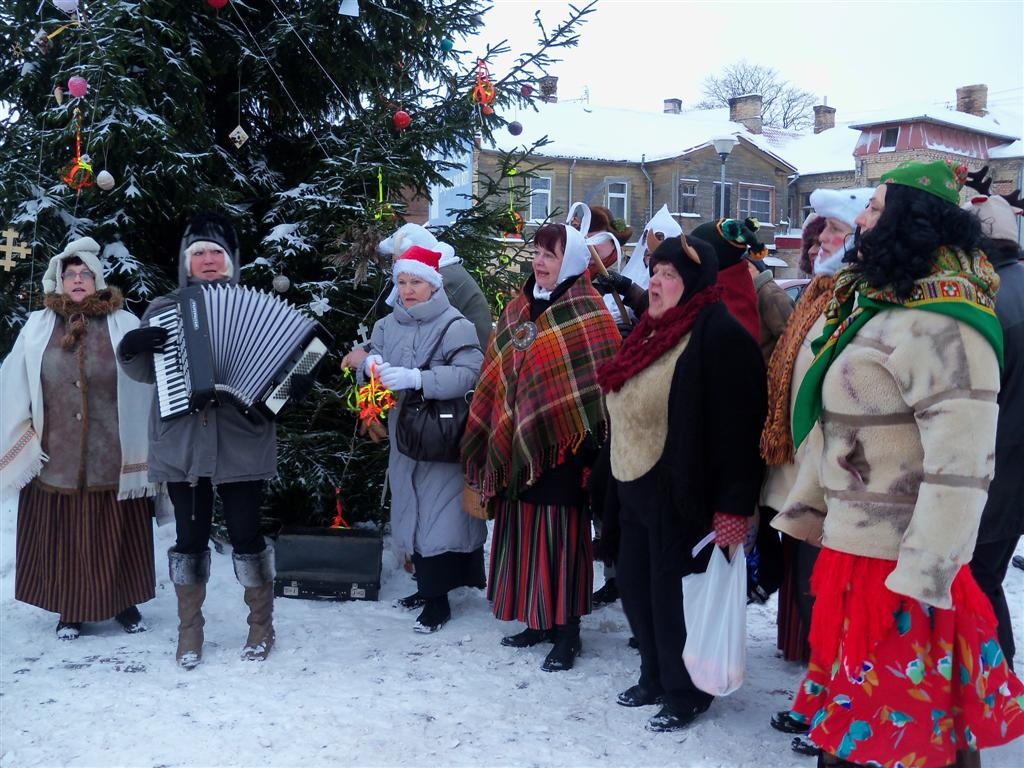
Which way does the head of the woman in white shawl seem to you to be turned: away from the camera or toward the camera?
toward the camera

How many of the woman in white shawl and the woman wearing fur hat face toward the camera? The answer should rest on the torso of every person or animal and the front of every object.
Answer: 2

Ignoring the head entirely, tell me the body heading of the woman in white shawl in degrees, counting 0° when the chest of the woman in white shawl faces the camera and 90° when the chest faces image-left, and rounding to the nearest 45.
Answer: approximately 0°

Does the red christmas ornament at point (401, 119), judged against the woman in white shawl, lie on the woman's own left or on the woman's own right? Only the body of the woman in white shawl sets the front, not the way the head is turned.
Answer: on the woman's own left

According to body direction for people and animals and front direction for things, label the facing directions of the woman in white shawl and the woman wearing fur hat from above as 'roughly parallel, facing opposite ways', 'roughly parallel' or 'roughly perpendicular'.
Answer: roughly parallel

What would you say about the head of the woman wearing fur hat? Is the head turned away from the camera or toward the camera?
toward the camera

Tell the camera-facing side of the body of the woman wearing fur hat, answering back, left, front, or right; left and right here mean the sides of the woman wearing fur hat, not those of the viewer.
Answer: front

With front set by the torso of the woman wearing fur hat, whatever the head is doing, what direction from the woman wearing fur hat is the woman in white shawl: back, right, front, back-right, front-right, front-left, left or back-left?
back-right
